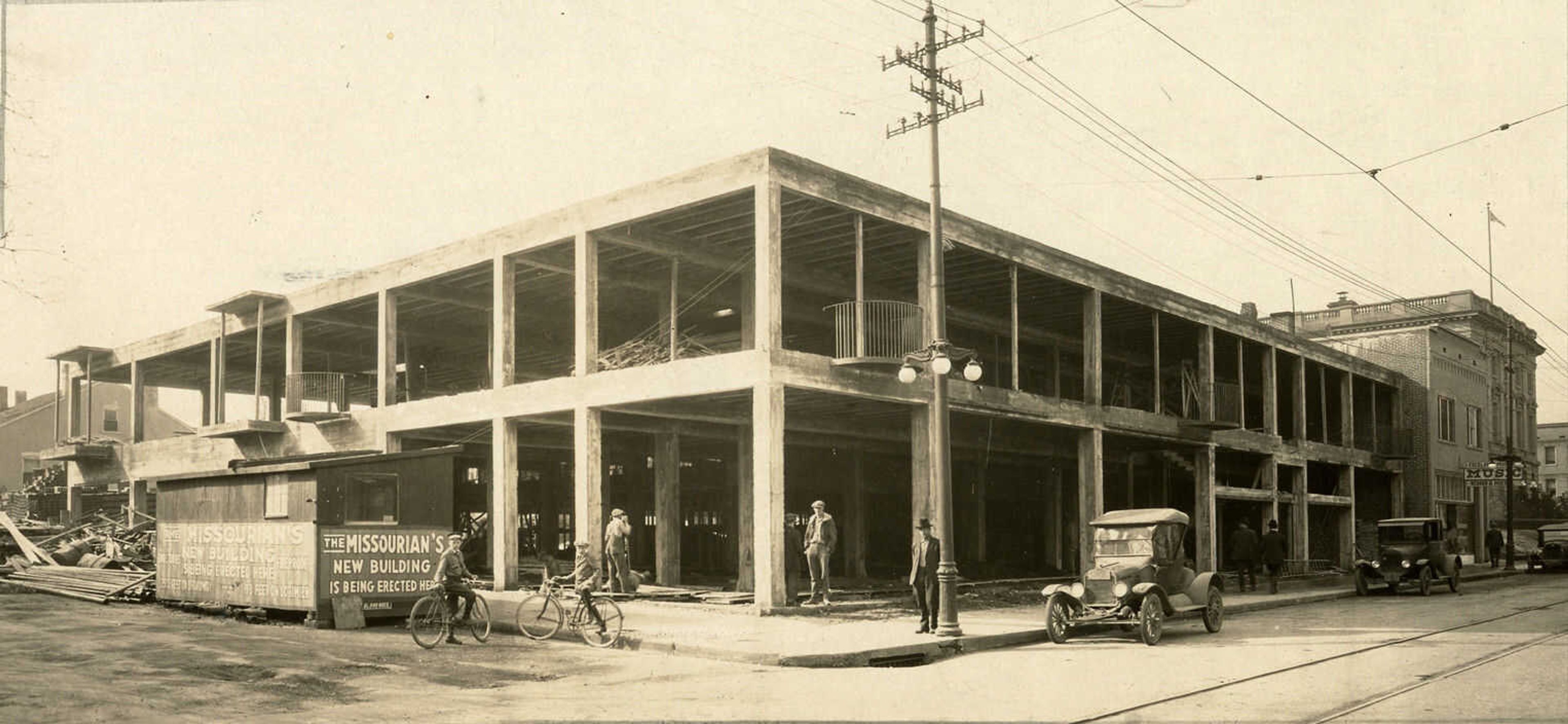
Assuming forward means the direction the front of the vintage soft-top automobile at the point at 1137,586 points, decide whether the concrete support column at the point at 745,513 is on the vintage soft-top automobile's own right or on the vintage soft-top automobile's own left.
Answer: on the vintage soft-top automobile's own right

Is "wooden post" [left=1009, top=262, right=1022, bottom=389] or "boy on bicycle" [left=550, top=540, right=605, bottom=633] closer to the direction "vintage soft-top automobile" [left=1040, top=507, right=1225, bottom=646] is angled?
the boy on bicycle

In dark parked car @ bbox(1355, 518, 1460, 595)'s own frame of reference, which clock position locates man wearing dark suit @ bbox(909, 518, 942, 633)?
The man wearing dark suit is roughly at 11 o'clock from the dark parked car.

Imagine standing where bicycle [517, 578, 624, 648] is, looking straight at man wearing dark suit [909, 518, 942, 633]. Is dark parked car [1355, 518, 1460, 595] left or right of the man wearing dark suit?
left

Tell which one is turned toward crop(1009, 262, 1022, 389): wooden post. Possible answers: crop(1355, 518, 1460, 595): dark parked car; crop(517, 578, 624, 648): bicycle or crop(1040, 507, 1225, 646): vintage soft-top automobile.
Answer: the dark parked car
